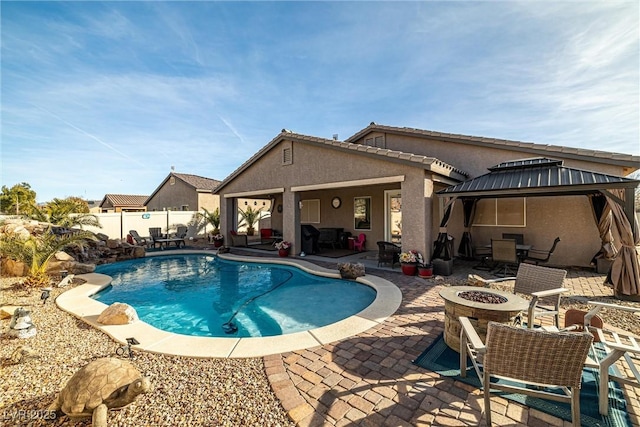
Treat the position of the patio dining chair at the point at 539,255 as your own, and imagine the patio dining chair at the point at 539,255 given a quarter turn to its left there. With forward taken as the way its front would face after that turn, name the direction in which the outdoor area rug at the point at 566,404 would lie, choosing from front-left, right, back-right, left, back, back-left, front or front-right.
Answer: front

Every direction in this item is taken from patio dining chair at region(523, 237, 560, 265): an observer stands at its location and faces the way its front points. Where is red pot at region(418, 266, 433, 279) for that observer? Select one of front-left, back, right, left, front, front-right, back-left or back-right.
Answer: front-left

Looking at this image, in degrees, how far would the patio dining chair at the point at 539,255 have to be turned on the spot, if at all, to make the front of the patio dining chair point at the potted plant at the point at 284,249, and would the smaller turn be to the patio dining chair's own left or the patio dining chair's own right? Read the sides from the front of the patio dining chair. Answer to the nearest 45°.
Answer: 0° — it already faces it

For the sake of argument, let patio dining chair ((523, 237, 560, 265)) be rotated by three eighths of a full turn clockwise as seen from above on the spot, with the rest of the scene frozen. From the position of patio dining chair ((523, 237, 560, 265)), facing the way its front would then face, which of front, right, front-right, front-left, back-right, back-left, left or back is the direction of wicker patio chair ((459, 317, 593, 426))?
back-right

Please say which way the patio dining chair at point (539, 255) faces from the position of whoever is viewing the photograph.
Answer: facing to the left of the viewer

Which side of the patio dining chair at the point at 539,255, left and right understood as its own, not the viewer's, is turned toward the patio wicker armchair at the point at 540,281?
left

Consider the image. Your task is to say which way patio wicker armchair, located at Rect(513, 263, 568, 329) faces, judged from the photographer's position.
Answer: facing the viewer and to the left of the viewer

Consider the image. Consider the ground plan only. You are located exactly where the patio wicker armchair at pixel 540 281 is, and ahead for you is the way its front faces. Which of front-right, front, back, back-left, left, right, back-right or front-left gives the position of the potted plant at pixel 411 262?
right

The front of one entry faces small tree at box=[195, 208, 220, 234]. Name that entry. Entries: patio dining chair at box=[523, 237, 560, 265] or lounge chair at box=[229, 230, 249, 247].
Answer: the patio dining chair

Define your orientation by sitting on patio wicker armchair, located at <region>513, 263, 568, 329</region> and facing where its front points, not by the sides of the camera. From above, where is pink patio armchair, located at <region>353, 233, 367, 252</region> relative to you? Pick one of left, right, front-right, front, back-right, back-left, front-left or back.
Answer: right

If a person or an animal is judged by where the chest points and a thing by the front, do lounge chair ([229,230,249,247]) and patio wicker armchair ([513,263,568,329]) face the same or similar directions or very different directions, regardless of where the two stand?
very different directions

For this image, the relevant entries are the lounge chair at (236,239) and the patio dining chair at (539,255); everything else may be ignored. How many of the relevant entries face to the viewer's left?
1

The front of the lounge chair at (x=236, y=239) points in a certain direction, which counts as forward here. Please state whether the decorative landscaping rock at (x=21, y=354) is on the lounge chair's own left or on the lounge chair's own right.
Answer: on the lounge chair's own right
